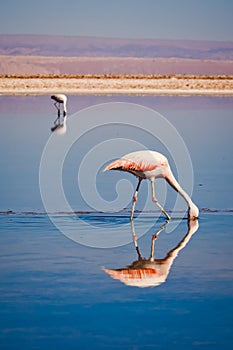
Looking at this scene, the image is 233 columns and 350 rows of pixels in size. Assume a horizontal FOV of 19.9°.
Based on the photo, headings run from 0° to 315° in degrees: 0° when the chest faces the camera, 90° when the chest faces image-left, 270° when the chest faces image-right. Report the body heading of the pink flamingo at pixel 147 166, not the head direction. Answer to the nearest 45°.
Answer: approximately 270°
